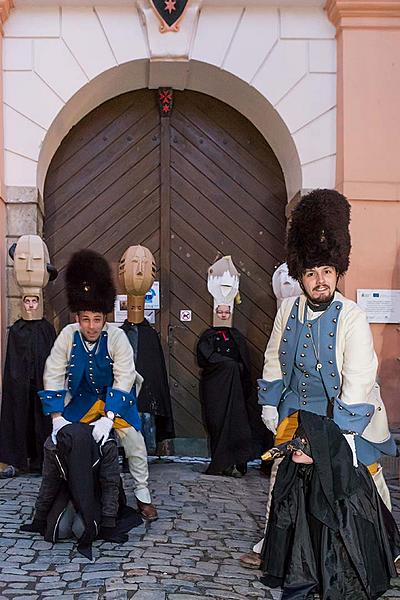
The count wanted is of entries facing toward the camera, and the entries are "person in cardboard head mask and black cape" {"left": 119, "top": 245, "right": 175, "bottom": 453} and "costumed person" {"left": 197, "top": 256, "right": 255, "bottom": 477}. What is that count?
2

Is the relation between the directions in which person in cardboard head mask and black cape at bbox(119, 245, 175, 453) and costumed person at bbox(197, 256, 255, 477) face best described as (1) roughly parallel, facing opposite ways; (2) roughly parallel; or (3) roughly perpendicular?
roughly parallel

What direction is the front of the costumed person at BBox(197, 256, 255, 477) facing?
toward the camera

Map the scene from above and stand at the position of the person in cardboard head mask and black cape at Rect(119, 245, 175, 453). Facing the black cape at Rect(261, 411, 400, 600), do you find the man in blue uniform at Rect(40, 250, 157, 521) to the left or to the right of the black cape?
right

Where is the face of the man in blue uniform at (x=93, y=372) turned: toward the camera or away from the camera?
toward the camera

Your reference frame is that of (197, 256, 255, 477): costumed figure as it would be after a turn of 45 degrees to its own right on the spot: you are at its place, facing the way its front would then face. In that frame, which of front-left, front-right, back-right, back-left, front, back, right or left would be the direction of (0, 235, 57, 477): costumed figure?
front-right

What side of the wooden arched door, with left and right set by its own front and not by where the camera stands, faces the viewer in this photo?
front

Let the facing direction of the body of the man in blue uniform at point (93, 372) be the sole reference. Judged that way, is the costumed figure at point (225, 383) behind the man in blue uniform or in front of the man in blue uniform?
behind

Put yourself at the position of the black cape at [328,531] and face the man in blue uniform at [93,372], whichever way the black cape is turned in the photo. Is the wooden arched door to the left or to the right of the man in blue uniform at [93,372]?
right

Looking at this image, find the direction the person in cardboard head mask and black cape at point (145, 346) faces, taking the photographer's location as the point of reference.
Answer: facing the viewer

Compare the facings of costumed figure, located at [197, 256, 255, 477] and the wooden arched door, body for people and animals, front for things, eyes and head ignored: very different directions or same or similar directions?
same or similar directions

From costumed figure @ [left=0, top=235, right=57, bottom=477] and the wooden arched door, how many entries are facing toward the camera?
2

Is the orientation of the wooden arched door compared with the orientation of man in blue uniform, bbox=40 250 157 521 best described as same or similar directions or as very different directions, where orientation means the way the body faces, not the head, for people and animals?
same or similar directions

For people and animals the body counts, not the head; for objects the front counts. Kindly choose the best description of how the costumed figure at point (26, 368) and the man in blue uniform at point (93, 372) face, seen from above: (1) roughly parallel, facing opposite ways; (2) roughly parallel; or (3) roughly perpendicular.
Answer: roughly parallel
